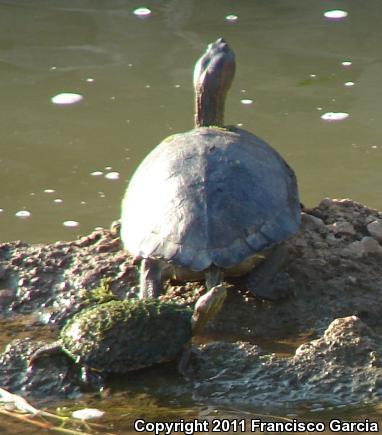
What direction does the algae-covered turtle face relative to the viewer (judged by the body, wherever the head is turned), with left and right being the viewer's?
facing to the right of the viewer

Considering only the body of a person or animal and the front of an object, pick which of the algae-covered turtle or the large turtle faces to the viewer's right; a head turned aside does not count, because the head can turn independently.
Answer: the algae-covered turtle

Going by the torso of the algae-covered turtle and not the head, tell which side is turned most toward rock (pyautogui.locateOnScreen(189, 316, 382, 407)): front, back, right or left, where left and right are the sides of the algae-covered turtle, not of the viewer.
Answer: front

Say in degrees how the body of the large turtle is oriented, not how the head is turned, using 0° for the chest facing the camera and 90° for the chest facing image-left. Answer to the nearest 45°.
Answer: approximately 180°

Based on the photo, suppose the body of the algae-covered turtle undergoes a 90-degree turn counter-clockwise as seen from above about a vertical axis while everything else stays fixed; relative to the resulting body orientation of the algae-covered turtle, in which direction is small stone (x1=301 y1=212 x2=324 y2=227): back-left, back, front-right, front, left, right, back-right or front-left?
front-right

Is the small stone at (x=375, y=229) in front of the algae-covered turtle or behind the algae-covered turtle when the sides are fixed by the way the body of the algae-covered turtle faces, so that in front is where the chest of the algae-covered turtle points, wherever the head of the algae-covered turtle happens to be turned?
in front

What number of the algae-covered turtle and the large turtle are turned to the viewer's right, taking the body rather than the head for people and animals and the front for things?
1

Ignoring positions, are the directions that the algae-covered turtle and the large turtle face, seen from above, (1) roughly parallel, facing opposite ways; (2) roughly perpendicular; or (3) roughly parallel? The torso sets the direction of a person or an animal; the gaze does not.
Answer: roughly perpendicular

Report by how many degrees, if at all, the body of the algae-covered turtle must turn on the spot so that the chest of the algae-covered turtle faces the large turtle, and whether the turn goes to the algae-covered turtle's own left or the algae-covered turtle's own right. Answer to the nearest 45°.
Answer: approximately 45° to the algae-covered turtle's own left

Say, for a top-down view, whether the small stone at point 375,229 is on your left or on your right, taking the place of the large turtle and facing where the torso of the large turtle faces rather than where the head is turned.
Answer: on your right

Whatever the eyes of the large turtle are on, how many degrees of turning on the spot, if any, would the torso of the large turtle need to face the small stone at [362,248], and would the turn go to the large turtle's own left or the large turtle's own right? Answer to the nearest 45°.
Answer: approximately 45° to the large turtle's own right

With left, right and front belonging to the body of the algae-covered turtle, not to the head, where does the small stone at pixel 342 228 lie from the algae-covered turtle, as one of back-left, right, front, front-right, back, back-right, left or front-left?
front-left

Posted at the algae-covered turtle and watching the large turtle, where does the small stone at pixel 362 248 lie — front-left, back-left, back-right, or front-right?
front-right

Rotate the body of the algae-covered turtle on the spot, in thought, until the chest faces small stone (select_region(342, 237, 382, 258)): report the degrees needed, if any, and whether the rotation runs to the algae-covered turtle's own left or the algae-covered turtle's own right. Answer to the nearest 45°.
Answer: approximately 45° to the algae-covered turtle's own left
